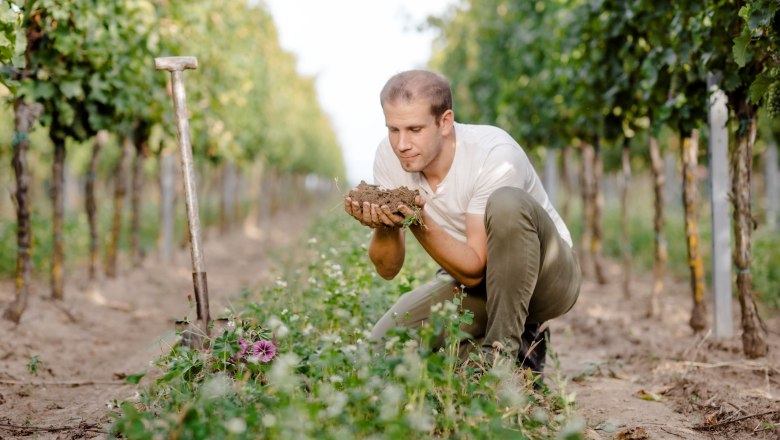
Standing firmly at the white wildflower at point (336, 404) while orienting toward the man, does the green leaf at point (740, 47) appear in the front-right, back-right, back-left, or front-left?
front-right

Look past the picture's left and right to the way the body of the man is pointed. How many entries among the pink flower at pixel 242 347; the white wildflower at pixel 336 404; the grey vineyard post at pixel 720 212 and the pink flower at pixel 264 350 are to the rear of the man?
1

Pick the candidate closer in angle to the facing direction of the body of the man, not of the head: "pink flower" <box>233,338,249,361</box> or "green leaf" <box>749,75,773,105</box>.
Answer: the pink flower

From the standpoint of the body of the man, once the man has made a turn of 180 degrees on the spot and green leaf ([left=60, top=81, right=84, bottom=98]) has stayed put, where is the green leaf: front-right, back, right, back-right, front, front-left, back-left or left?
left

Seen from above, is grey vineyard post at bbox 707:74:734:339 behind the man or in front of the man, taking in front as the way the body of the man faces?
behind

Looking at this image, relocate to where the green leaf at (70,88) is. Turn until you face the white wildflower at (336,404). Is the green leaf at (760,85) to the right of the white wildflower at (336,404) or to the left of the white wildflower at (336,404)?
left

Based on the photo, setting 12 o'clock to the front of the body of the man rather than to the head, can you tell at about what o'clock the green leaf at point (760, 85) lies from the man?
The green leaf is roughly at 7 o'clock from the man.

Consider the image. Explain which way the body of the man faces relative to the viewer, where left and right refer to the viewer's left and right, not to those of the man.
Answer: facing the viewer and to the left of the viewer

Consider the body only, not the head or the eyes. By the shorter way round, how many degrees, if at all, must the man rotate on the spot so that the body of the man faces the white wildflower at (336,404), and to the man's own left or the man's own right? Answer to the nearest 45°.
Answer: approximately 45° to the man's own left
